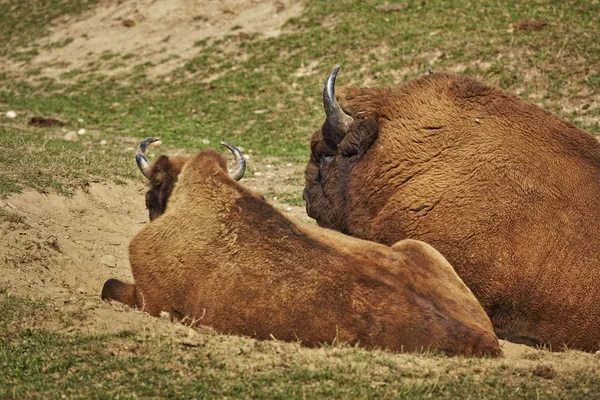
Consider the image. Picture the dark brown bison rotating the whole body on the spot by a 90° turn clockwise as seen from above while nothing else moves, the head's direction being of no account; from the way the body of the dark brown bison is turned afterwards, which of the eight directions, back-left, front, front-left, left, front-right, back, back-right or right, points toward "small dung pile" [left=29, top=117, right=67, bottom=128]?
front-left

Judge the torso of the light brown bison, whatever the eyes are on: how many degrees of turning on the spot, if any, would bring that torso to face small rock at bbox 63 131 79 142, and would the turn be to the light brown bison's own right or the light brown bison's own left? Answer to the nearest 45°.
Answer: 0° — it already faces it

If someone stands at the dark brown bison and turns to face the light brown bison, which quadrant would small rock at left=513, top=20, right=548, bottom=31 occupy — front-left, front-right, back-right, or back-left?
back-right

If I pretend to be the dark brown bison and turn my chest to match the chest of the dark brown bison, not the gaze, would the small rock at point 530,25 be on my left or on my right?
on my right

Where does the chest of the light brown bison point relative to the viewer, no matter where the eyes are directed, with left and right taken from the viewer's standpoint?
facing away from the viewer and to the left of the viewer

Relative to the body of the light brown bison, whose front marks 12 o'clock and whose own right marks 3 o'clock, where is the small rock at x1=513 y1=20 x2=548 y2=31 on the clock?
The small rock is roughly at 2 o'clock from the light brown bison.

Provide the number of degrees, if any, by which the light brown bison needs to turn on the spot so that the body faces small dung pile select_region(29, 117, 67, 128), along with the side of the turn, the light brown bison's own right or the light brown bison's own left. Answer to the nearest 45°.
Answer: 0° — it already faces it

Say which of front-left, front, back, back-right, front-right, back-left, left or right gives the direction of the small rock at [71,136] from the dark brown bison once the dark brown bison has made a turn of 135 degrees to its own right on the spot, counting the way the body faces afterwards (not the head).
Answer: left

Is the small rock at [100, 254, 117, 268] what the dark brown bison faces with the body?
yes

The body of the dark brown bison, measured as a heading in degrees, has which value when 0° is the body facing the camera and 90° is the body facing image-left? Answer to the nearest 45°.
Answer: approximately 90°

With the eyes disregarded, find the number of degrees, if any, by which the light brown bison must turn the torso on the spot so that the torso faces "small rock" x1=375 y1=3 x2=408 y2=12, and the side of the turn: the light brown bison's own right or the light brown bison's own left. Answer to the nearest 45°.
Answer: approximately 45° to the light brown bison's own right

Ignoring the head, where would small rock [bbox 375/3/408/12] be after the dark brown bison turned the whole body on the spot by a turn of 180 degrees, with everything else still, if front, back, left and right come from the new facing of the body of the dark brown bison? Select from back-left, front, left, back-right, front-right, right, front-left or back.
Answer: left

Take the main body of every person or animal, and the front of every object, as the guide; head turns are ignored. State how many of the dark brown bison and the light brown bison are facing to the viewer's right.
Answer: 0
